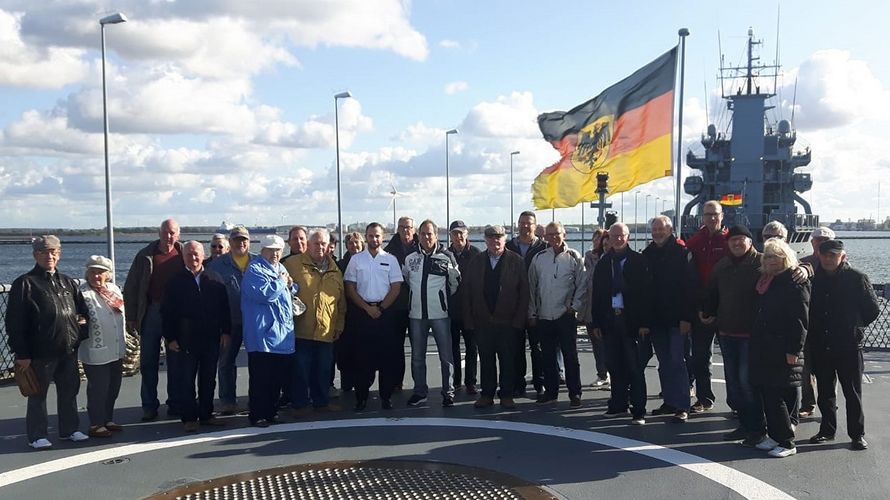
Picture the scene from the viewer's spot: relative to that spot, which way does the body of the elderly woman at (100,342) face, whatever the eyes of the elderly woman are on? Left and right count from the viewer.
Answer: facing the viewer and to the right of the viewer

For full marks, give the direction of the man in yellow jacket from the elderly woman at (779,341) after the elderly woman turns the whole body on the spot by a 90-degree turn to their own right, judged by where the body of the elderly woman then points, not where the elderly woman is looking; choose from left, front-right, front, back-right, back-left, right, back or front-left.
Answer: front-left

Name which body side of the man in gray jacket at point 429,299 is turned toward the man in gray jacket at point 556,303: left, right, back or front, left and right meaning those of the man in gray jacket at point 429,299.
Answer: left

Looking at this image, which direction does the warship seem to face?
away from the camera

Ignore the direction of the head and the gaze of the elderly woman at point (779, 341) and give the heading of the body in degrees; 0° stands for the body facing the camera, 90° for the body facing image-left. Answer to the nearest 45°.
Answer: approximately 45°
